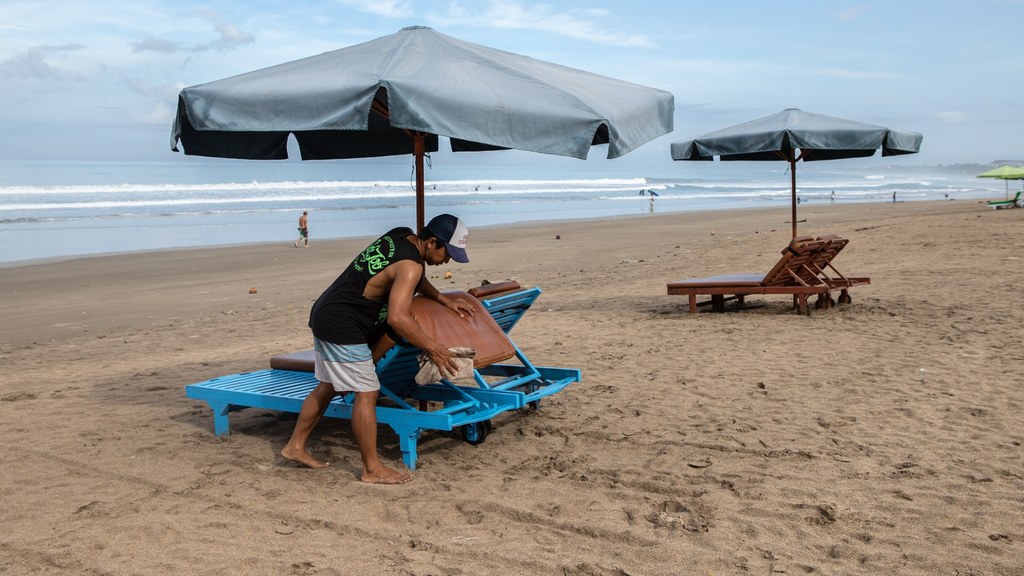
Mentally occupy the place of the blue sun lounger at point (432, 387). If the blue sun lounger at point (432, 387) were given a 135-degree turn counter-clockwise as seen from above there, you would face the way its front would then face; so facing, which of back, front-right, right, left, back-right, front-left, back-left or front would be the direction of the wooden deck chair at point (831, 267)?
back-left

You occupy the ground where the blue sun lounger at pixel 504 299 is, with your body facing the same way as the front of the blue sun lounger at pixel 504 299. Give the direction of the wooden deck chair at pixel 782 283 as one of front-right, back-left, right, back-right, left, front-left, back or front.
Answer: right

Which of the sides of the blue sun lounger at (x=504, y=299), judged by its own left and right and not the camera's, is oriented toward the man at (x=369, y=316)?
left

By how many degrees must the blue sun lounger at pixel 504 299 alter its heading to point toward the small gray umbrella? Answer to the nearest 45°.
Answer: approximately 90° to its right

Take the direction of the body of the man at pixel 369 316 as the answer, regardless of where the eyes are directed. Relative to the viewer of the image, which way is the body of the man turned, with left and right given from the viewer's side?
facing to the right of the viewer

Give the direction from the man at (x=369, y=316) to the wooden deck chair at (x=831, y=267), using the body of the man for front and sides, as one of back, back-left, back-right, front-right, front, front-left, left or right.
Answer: front-left

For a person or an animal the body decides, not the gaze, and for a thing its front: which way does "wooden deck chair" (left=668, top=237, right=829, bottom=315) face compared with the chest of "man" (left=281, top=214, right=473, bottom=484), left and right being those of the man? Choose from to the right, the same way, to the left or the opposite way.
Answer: the opposite way

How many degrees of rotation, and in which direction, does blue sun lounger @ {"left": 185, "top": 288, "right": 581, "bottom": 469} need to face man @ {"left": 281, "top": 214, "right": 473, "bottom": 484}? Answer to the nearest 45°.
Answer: approximately 90° to its left

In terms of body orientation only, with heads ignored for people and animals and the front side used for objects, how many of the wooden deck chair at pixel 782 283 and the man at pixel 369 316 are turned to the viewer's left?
1

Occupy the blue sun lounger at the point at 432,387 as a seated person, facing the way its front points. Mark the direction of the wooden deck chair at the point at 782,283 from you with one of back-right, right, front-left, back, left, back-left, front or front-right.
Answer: right

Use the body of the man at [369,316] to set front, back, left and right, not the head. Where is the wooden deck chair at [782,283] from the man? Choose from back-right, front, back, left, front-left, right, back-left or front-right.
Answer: front-left

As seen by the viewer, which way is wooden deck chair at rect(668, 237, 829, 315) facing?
to the viewer's left
